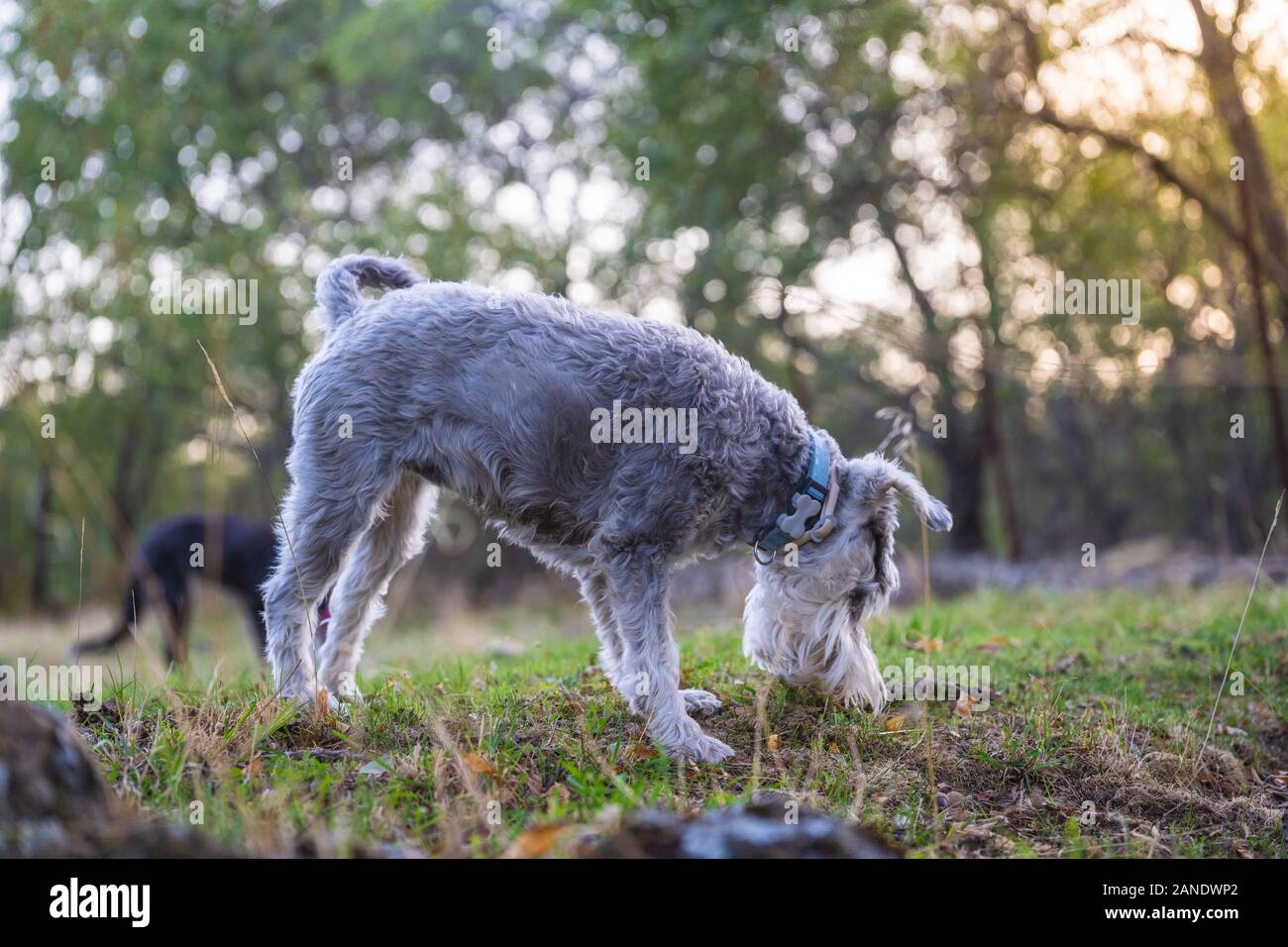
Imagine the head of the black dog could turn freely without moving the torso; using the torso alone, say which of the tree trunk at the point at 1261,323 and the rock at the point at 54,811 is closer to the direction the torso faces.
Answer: the tree trunk

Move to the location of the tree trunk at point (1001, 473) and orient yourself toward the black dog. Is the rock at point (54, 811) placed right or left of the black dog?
left

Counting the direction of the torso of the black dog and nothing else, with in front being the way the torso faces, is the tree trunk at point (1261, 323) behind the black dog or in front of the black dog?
in front

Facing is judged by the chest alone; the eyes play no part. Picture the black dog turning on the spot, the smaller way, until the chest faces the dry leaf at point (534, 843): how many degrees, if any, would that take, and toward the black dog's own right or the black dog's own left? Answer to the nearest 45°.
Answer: approximately 90° to the black dog's own right

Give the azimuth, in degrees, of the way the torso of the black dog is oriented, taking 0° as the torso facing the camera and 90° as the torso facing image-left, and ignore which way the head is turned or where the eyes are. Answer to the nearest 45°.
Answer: approximately 270°

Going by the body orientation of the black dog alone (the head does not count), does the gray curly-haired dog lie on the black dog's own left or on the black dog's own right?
on the black dog's own right

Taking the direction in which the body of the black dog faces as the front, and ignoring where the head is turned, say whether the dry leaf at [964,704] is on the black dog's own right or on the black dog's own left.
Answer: on the black dog's own right

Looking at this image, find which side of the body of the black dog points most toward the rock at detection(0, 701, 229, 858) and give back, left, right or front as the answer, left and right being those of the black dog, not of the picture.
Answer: right

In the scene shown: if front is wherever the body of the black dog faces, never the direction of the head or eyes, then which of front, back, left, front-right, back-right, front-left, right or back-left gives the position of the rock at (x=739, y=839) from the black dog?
right

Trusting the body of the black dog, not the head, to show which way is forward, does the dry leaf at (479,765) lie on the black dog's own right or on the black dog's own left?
on the black dog's own right
